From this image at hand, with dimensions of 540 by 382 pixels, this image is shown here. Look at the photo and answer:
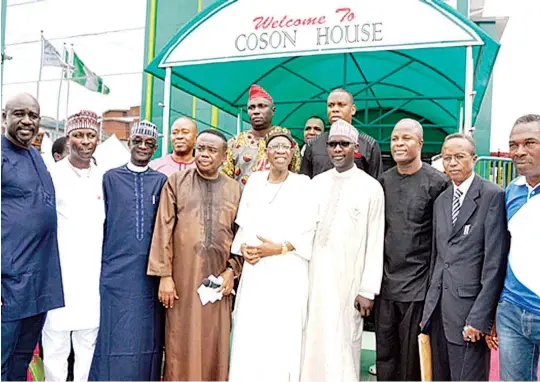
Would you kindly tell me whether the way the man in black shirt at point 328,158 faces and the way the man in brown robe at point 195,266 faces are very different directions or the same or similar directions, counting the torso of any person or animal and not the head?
same or similar directions

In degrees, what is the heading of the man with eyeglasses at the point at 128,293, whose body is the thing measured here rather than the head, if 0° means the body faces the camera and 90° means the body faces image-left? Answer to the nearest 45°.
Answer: approximately 0°

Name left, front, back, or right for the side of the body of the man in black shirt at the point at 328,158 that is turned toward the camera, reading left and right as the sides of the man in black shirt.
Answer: front

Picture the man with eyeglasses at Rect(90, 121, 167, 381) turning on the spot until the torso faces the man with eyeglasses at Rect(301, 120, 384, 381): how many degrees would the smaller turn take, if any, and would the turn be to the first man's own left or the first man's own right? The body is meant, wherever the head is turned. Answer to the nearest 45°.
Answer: approximately 90° to the first man's own left

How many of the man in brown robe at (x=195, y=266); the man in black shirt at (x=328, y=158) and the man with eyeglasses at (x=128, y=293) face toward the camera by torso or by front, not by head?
3

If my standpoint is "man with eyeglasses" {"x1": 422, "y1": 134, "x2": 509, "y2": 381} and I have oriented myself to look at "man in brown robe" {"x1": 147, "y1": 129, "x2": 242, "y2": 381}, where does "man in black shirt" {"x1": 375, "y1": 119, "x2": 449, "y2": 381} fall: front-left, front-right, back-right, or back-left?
front-right

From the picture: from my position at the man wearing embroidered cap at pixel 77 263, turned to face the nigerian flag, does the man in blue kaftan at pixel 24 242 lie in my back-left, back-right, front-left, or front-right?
back-left

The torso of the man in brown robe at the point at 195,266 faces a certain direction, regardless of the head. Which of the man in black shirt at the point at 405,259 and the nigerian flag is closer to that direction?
the man in black shirt

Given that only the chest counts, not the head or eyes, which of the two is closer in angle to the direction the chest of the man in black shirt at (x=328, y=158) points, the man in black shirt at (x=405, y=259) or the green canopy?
the man in black shirt

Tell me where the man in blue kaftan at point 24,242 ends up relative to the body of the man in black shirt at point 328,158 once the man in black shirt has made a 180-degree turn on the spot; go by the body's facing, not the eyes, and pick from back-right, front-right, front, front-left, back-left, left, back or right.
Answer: back-left

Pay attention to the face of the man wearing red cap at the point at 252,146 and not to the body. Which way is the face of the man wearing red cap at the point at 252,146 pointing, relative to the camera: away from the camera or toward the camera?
toward the camera

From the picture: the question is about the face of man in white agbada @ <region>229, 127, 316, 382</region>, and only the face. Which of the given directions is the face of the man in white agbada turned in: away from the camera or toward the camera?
toward the camera

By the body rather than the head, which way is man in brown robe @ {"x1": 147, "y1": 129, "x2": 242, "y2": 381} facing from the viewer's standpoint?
toward the camera

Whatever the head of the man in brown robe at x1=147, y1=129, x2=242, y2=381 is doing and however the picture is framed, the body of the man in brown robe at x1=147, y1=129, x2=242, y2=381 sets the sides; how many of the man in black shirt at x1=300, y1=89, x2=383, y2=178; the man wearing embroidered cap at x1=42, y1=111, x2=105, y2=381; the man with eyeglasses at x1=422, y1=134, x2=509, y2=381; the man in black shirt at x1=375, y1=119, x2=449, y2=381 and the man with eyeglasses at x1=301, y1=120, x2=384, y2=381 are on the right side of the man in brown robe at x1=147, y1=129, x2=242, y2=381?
1

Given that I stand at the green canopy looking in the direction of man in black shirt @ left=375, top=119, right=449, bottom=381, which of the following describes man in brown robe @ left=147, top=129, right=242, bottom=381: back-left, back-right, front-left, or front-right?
front-right

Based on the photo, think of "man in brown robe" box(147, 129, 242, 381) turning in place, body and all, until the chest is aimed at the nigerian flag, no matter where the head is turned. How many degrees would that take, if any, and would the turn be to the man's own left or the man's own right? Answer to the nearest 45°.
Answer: approximately 180°

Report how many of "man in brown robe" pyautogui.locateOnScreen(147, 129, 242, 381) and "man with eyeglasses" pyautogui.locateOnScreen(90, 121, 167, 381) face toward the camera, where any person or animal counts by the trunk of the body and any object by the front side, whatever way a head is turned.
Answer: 2
